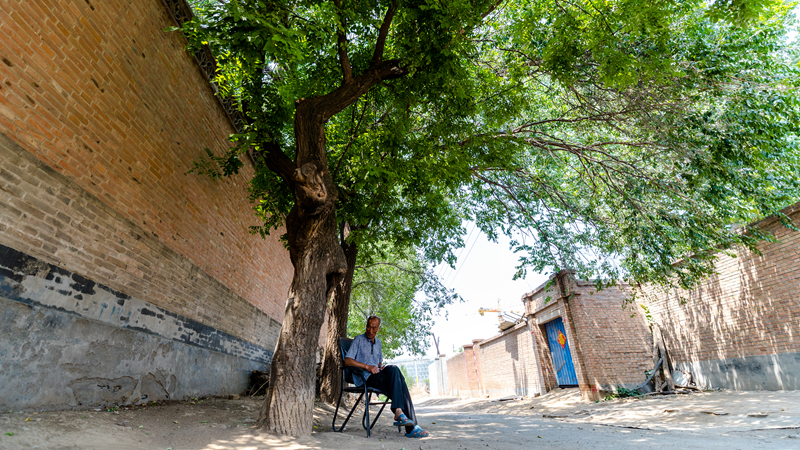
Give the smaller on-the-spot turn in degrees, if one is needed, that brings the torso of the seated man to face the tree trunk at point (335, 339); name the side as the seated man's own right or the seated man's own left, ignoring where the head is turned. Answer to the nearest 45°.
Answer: approximately 135° to the seated man's own left

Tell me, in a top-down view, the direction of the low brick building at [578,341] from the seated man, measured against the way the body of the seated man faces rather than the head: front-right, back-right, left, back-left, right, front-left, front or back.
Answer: left

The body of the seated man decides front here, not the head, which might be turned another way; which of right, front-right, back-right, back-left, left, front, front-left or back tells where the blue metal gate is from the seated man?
left

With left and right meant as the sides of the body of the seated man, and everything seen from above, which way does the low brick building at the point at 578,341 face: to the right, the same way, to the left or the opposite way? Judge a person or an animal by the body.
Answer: to the right

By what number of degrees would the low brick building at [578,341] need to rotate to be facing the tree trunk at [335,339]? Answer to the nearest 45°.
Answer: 0° — it already faces it

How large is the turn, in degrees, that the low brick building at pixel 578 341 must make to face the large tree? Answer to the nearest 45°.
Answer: approximately 45° to its left

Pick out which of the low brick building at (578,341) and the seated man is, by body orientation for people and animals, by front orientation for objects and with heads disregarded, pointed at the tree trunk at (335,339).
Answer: the low brick building

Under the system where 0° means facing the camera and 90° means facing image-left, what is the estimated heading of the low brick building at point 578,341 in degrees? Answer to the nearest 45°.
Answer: approximately 45°

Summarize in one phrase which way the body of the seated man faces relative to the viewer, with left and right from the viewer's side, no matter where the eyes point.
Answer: facing the viewer and to the right of the viewer

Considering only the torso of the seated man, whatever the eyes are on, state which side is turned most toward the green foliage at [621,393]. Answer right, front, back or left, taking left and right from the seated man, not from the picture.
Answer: left

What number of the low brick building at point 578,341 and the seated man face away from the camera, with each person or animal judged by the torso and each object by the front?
0
